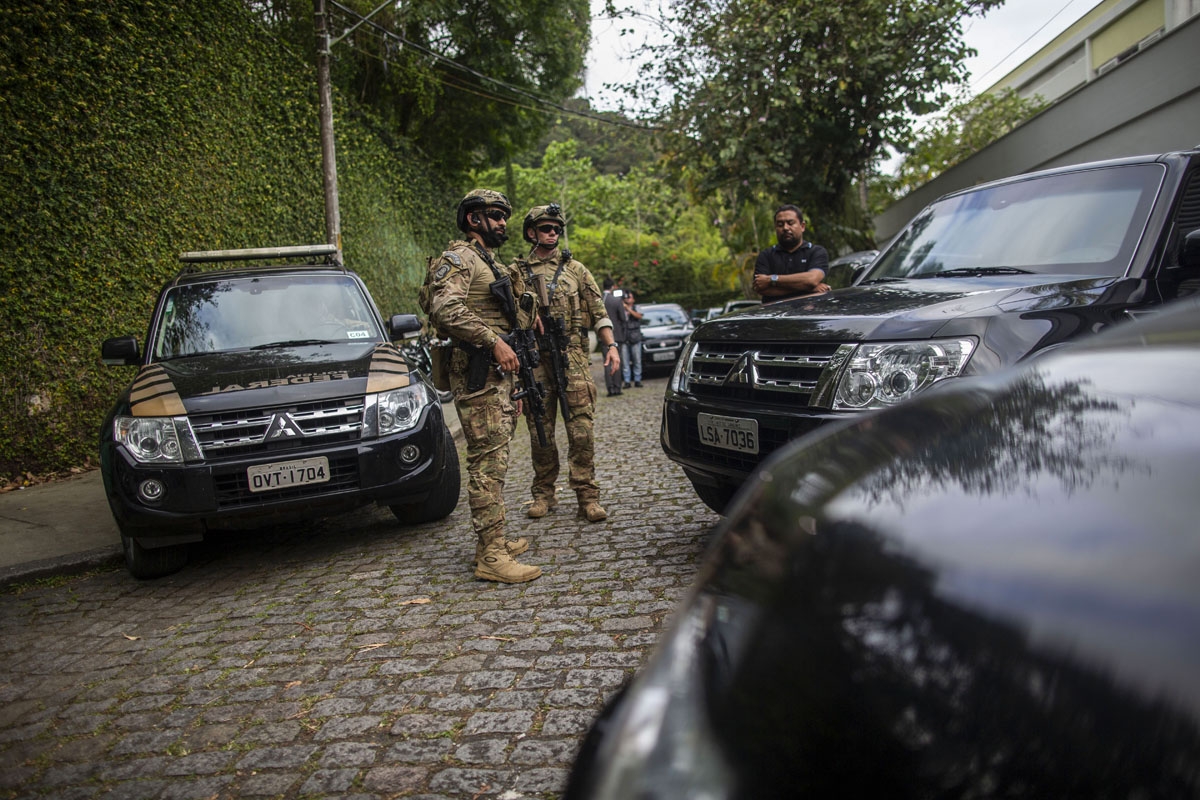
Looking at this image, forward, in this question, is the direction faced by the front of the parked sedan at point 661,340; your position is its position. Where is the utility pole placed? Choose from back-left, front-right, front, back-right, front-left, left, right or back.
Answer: front-right

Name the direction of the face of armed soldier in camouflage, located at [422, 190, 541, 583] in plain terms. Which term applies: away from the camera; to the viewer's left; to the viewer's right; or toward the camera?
to the viewer's right

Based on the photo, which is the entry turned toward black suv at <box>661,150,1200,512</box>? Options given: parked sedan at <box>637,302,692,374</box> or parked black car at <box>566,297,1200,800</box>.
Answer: parked sedan at <box>637,302,692,374</box>

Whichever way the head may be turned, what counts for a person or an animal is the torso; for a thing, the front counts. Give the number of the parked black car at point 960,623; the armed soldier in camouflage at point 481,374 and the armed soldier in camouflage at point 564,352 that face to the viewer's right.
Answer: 1

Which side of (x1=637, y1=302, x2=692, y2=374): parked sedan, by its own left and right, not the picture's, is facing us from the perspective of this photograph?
front

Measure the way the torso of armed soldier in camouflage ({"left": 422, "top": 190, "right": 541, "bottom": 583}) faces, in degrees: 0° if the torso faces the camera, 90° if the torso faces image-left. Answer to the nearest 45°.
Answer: approximately 270°

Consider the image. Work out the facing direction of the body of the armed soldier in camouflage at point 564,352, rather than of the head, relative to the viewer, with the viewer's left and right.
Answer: facing the viewer

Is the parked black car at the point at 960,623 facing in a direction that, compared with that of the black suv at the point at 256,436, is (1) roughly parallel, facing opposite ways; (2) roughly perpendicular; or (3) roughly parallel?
roughly perpendicular

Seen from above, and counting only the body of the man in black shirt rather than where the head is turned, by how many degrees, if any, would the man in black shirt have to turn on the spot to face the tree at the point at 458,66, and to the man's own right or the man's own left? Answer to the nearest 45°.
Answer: approximately 135° to the man's own right

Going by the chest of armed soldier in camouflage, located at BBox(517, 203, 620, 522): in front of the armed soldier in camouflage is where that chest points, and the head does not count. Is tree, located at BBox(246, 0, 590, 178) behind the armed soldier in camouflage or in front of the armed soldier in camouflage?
behind

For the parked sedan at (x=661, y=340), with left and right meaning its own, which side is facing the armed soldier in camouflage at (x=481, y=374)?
front

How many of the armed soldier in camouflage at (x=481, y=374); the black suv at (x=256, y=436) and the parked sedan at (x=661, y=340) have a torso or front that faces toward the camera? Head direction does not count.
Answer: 2
